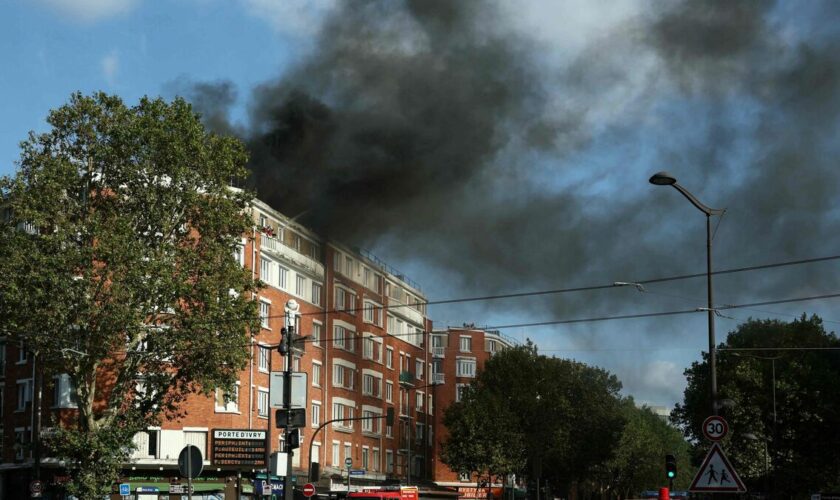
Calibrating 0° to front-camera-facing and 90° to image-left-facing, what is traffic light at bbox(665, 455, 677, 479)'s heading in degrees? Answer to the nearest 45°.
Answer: approximately 0°

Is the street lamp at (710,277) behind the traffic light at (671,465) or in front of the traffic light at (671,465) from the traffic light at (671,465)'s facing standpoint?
in front

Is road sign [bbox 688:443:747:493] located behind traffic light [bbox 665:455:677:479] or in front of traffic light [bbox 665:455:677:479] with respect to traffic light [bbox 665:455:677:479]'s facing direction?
in front

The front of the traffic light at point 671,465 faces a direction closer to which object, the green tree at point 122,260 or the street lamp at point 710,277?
the street lamp

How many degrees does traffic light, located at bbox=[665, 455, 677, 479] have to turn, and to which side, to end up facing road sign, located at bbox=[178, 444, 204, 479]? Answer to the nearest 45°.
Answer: approximately 45° to its right

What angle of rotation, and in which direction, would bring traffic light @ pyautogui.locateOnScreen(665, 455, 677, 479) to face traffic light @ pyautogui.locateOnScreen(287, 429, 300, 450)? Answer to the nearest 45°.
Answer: approximately 90° to its right
